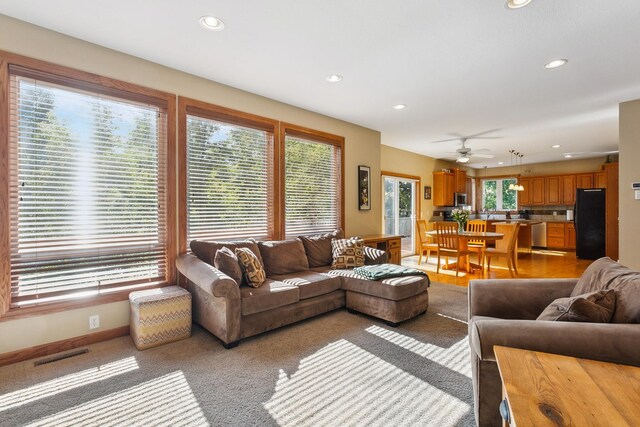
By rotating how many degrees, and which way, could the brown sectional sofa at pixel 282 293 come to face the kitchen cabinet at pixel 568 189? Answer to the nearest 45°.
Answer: approximately 90° to its left

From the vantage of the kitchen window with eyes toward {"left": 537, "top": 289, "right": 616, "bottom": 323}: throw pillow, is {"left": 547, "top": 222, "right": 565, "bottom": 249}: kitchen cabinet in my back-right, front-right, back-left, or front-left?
front-left

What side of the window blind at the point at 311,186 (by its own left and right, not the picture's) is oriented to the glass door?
left

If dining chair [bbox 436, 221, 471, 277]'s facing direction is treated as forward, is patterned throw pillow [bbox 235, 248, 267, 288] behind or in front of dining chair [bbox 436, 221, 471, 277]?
behind

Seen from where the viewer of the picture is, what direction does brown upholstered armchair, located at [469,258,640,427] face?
facing to the left of the viewer

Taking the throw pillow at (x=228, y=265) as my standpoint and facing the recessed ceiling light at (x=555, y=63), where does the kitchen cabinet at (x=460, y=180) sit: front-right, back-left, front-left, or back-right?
front-left

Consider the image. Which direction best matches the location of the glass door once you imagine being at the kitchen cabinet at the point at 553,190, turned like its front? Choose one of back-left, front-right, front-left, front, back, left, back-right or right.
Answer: front-right

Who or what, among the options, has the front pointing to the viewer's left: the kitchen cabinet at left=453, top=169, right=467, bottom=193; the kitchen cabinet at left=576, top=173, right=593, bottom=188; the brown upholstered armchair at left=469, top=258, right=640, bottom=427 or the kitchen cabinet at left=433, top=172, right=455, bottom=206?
the brown upholstered armchair

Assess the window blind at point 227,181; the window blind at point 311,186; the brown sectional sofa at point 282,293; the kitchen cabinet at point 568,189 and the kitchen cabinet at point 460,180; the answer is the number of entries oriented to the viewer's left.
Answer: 0

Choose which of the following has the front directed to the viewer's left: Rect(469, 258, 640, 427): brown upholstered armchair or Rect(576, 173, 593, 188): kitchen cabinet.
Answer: the brown upholstered armchair

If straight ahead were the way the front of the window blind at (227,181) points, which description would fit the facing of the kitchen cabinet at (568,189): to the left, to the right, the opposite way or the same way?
to the right

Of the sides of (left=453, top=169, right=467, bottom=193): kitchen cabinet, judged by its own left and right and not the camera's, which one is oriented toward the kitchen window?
left

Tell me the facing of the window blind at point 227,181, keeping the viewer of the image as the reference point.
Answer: facing the viewer and to the right of the viewer

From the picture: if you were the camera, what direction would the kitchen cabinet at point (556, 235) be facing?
facing the viewer

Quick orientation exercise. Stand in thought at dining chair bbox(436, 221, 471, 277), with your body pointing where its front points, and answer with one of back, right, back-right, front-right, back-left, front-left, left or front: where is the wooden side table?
back-right

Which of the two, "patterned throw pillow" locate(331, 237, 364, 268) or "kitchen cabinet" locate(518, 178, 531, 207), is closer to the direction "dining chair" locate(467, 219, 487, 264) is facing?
the patterned throw pillow

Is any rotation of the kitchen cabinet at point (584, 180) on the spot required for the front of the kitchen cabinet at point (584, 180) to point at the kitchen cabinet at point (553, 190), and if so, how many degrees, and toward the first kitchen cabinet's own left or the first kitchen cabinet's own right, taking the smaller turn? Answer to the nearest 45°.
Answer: approximately 90° to the first kitchen cabinet's own right
